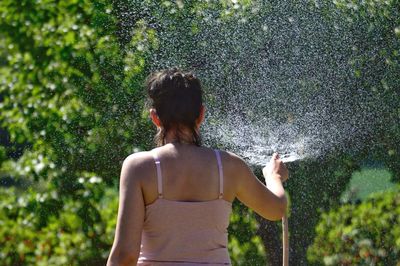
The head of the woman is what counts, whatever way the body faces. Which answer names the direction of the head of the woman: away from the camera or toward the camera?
away from the camera

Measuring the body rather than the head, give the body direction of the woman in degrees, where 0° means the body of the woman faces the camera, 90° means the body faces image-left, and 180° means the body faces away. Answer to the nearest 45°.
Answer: approximately 180°
